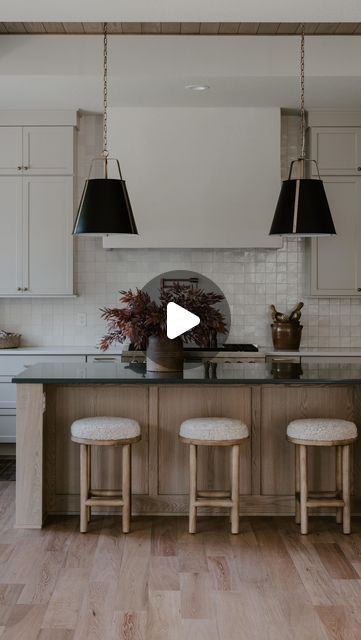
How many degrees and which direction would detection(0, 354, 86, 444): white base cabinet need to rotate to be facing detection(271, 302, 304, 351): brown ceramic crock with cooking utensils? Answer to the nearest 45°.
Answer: approximately 90° to its left

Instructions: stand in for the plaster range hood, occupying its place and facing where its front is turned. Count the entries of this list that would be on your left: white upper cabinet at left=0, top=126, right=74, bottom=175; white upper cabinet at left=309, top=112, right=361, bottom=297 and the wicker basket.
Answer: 1

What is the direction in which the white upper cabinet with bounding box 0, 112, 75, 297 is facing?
toward the camera

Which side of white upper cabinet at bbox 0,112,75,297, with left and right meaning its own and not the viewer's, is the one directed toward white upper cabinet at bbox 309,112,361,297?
left

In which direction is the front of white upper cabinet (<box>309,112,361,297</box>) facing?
toward the camera

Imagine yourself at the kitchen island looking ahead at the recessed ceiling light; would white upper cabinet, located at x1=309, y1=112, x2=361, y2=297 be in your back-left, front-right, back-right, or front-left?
front-right

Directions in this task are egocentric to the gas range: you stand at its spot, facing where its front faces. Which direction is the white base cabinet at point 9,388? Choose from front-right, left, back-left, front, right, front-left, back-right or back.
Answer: right

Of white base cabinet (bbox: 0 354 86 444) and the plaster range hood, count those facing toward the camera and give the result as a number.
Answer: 2

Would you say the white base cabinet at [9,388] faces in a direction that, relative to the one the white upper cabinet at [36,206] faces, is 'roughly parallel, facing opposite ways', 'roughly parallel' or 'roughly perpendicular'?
roughly parallel
